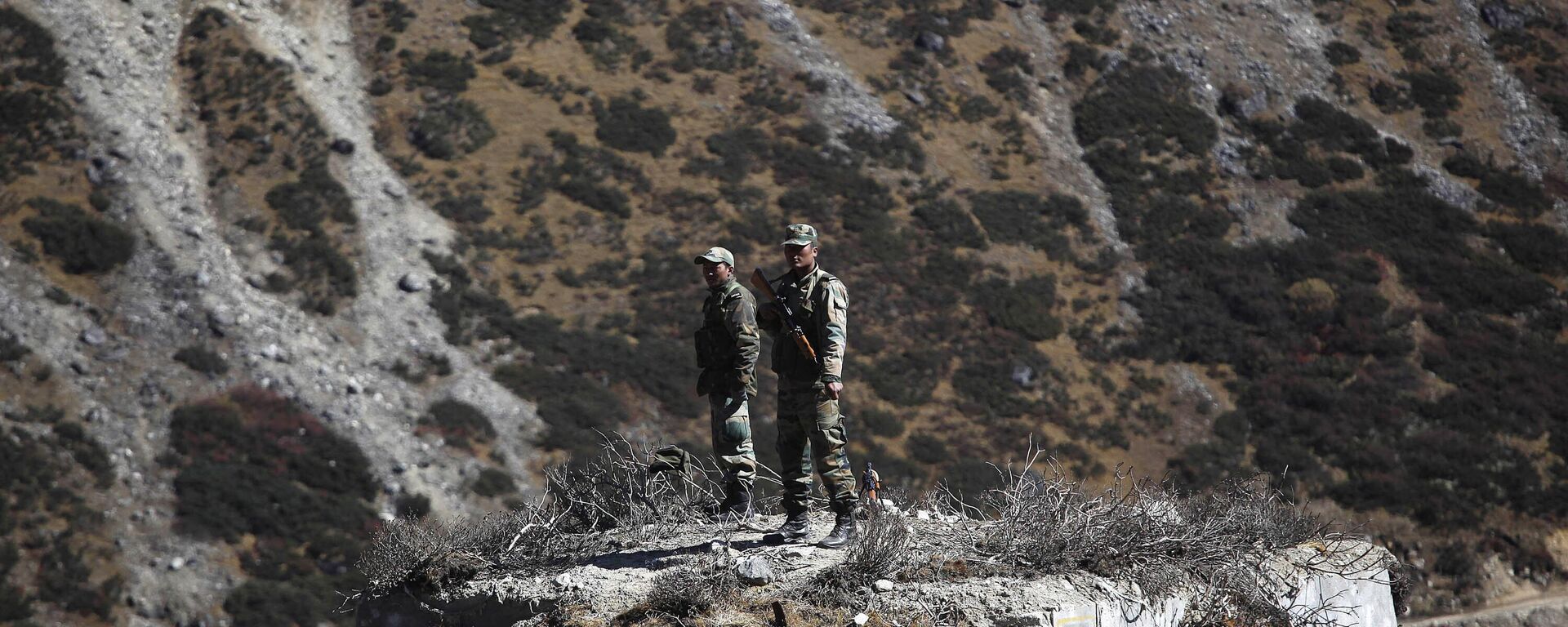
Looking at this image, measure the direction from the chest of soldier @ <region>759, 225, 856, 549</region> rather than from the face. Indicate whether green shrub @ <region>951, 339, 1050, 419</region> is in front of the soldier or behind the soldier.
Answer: behind

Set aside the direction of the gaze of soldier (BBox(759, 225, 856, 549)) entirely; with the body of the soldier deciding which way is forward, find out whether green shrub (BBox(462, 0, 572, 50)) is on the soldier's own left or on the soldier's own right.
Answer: on the soldier's own right

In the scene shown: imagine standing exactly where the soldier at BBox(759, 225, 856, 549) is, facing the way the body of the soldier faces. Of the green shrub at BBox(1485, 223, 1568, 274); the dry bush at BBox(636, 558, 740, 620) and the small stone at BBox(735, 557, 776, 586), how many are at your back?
1

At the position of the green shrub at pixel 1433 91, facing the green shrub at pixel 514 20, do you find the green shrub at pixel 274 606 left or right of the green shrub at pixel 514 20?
left

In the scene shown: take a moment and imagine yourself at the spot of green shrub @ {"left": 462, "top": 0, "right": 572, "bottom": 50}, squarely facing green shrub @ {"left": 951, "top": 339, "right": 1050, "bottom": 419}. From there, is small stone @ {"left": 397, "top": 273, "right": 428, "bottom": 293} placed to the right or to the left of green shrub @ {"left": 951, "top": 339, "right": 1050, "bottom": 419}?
right

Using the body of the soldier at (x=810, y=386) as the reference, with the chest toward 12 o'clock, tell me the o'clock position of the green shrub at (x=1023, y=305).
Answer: The green shrub is roughly at 5 o'clock from the soldier.

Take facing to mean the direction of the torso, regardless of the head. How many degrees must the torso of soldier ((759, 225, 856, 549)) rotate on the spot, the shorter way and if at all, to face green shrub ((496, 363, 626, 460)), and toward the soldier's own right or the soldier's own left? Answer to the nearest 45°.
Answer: approximately 135° to the soldier's own right

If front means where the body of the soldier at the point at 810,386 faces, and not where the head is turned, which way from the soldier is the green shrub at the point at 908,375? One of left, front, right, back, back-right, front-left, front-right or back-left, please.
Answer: back-right

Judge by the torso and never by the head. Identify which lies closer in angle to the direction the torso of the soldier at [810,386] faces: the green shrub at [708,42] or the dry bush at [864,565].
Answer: the dry bush

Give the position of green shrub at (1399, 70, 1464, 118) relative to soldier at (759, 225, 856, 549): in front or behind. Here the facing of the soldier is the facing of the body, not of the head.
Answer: behind

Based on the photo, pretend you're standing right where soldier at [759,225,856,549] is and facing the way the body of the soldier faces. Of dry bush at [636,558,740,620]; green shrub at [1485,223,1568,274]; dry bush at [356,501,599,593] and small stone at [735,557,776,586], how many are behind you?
1

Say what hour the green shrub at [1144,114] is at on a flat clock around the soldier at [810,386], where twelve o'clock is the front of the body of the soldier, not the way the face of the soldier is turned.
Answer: The green shrub is roughly at 5 o'clock from the soldier.
